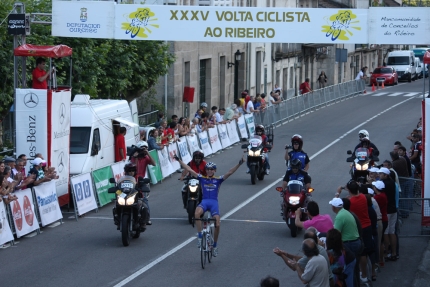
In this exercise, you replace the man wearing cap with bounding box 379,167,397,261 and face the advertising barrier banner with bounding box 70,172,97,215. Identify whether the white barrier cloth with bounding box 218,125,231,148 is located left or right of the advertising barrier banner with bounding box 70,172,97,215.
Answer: right

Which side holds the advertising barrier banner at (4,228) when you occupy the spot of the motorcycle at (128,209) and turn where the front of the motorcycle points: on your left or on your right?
on your right

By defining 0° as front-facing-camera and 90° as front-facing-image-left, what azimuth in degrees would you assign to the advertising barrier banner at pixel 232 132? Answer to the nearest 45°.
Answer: approximately 315°

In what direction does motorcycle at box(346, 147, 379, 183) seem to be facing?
toward the camera

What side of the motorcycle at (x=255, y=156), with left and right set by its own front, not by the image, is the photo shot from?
front

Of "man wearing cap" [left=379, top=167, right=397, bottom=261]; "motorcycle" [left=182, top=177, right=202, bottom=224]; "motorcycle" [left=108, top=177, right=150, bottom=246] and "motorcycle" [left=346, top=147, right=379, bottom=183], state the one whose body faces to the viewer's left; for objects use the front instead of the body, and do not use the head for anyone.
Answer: the man wearing cap

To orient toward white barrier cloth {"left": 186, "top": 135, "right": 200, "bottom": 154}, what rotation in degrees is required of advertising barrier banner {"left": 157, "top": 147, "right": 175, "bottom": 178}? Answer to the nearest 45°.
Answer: approximately 135° to its left

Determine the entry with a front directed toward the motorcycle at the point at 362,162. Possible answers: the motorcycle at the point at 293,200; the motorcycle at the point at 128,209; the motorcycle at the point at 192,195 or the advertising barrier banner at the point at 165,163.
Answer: the advertising barrier banner

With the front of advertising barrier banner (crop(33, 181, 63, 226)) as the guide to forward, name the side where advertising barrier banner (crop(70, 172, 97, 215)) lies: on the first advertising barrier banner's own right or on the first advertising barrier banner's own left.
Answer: on the first advertising barrier banner's own left

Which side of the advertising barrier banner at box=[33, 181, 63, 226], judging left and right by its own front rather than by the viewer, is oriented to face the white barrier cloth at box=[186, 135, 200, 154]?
left

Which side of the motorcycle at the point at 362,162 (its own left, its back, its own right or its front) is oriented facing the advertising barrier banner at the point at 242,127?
back

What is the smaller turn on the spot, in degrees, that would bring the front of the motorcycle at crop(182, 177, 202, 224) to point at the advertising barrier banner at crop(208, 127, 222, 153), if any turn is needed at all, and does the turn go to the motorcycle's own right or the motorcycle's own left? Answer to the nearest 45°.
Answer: approximately 180°

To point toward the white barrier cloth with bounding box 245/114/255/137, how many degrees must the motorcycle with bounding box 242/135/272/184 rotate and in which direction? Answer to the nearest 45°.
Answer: approximately 180°

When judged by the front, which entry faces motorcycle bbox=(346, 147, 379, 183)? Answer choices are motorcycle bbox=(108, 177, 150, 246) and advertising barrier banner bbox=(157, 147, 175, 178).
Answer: the advertising barrier banner
